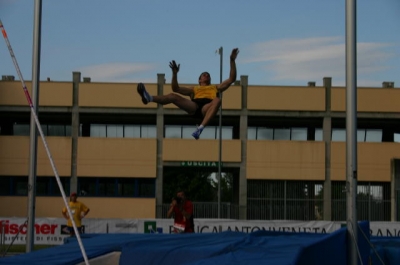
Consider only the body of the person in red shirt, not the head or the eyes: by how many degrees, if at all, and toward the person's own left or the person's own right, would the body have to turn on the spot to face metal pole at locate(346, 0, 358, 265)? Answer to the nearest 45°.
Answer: approximately 90° to the person's own left

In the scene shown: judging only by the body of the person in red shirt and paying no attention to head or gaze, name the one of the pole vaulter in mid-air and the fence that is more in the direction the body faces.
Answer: the pole vaulter in mid-air

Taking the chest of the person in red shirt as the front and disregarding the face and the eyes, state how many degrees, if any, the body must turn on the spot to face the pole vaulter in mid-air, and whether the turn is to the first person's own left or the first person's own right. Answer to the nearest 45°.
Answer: approximately 45° to the first person's own left

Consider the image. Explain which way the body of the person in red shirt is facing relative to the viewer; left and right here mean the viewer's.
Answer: facing the viewer and to the left of the viewer

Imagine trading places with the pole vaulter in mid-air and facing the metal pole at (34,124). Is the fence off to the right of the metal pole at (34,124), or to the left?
right

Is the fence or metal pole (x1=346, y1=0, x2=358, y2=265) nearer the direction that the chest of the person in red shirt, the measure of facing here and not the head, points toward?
the metal pole

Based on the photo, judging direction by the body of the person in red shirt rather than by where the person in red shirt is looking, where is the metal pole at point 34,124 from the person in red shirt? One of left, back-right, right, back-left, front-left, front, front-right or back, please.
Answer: front-right

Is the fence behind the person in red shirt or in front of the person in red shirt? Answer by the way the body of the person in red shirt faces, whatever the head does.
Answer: behind
